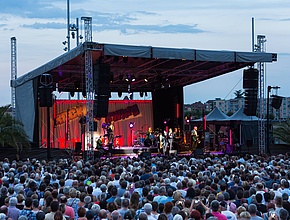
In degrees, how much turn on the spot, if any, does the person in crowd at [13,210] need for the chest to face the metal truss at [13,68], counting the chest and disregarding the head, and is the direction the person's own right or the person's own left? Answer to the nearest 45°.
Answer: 0° — they already face it

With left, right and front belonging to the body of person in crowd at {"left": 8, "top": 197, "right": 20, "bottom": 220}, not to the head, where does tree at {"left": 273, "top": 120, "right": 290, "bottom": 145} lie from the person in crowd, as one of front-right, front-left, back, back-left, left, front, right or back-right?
front-right

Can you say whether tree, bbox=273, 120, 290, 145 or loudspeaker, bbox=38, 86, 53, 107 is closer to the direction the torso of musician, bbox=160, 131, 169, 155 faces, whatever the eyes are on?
the loudspeaker

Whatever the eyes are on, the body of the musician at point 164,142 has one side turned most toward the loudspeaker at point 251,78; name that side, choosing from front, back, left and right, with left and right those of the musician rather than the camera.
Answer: left

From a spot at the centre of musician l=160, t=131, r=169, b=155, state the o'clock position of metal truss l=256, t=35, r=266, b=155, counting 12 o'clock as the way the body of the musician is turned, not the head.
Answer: The metal truss is roughly at 9 o'clock from the musician.

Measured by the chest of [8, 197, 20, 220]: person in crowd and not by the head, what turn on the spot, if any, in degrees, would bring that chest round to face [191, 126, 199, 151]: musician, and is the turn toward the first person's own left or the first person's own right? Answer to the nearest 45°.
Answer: approximately 45° to the first person's own right

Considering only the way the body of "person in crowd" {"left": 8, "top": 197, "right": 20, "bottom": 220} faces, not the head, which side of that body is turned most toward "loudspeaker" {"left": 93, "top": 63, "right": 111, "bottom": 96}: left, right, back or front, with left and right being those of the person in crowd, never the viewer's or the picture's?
front

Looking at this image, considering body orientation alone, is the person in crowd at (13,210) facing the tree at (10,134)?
yes

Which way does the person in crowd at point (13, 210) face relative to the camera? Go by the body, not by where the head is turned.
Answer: away from the camera

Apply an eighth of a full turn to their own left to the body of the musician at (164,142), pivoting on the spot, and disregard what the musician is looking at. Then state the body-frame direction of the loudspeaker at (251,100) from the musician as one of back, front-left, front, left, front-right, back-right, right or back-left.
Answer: front-left

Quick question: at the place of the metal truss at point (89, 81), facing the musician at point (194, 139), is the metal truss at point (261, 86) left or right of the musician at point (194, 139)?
right

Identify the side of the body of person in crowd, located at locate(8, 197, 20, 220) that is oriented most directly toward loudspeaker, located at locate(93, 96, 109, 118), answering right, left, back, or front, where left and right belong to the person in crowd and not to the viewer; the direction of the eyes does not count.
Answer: front

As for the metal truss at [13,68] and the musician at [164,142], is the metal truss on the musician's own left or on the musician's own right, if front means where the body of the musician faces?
on the musician's own right

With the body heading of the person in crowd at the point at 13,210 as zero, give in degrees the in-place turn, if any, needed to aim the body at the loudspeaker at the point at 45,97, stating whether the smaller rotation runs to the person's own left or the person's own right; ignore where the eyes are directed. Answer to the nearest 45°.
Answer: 0° — they already face it
